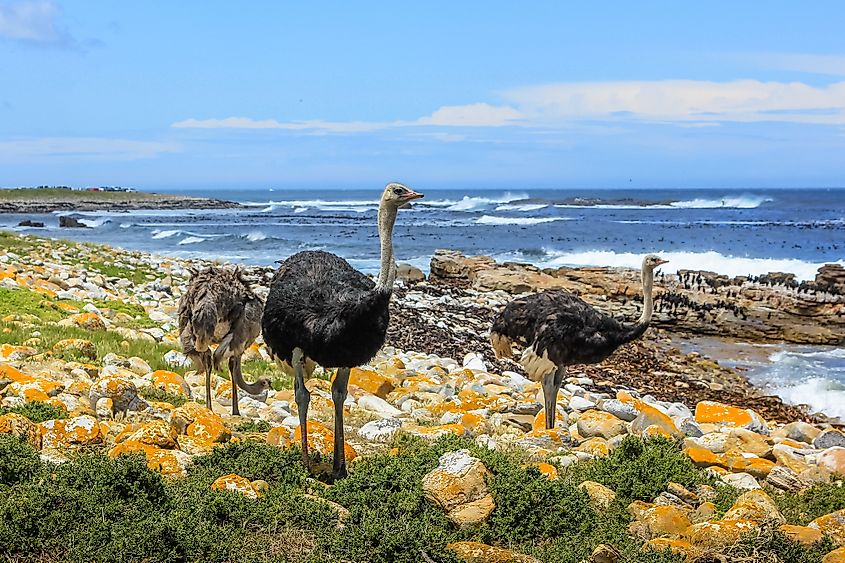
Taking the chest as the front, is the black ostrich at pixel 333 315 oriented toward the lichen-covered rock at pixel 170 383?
no

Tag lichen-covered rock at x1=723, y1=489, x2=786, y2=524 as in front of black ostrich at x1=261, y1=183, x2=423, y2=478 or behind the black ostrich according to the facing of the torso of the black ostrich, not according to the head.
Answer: in front

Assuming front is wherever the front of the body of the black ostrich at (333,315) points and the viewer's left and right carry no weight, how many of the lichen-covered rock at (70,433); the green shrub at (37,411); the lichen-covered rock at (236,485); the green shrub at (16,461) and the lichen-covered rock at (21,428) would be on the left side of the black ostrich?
0

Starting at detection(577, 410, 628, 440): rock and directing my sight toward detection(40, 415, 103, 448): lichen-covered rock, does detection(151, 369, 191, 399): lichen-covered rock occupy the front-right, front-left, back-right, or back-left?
front-right

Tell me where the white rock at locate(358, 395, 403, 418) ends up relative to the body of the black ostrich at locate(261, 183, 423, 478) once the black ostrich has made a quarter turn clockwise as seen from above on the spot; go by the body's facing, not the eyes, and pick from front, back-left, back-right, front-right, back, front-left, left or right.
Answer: back-right

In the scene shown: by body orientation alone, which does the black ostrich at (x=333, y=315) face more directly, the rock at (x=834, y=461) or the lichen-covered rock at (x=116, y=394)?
the rock

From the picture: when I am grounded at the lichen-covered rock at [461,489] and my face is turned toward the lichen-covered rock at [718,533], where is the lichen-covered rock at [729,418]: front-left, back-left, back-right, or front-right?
front-left

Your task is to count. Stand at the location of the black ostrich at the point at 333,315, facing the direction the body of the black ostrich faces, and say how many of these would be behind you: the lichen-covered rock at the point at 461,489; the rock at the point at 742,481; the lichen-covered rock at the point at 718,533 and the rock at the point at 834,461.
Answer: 0

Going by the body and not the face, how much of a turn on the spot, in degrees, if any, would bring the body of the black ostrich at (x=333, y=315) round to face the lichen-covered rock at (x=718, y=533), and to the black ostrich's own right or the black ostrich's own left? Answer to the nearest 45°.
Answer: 0° — it already faces it

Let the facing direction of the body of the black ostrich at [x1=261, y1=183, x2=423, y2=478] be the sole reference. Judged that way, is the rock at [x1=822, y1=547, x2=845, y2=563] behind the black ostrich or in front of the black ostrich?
in front

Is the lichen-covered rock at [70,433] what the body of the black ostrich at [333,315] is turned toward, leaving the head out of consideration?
no

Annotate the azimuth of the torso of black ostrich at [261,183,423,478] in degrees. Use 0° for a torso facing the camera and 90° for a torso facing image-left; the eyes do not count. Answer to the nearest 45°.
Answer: approximately 315°

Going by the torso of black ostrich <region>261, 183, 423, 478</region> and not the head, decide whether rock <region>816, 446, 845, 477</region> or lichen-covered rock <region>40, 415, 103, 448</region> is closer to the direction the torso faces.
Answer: the rock

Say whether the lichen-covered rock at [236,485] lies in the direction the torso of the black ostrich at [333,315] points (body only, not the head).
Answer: no

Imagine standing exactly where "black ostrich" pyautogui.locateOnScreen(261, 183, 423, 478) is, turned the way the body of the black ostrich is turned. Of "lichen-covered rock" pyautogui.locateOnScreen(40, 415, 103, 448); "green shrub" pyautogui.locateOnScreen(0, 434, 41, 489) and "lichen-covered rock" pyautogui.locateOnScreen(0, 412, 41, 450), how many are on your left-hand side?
0

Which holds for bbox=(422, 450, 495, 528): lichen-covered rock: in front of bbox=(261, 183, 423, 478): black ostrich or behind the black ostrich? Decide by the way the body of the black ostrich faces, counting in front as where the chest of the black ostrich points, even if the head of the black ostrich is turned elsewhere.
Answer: in front

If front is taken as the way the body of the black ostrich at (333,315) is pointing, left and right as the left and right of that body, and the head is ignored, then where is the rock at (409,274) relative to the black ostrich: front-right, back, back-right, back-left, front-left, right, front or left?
back-left
